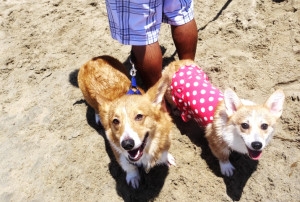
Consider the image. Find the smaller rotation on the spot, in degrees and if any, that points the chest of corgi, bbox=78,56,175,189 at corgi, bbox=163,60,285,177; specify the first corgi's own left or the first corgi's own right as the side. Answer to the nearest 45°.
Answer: approximately 45° to the first corgi's own left

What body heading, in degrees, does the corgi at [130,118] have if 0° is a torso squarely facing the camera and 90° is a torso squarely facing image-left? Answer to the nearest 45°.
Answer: approximately 315°

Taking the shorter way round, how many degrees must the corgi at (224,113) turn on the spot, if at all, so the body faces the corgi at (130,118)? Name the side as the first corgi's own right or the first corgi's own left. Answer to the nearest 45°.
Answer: approximately 90° to the first corgi's own right

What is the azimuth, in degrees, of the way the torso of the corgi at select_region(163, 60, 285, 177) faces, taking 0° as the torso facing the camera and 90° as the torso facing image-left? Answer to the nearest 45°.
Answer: approximately 315°
